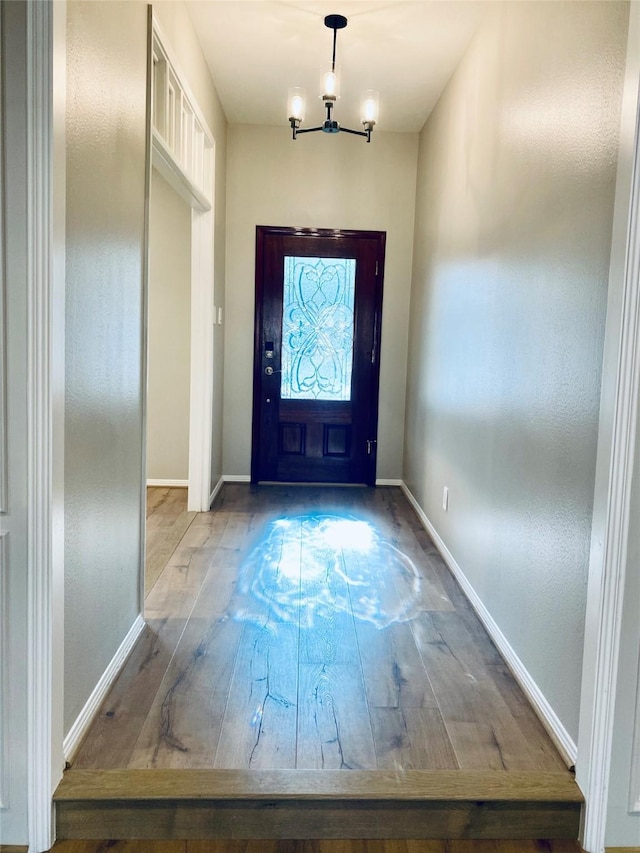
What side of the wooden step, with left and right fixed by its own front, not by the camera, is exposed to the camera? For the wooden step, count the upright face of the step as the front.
front

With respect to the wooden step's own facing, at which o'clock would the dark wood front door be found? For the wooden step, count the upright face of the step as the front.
The dark wood front door is roughly at 6 o'clock from the wooden step.
